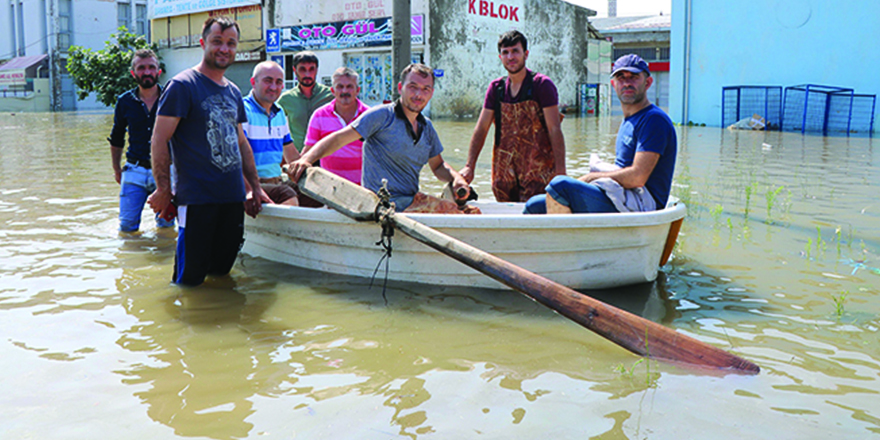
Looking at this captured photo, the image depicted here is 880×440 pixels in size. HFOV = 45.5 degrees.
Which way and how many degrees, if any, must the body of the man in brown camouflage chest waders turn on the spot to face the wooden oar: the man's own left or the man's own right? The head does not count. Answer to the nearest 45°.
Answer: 0° — they already face it

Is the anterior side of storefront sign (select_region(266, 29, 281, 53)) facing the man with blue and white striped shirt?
yes

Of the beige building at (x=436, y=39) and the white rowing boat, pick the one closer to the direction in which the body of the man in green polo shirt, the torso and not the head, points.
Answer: the white rowing boat

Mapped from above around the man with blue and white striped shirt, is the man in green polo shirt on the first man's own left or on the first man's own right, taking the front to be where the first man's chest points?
on the first man's own left

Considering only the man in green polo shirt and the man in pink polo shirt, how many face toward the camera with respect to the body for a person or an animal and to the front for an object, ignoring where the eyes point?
2

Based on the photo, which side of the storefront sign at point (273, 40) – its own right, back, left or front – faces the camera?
front

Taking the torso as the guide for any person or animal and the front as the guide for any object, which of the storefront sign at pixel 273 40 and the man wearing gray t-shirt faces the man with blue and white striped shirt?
the storefront sign

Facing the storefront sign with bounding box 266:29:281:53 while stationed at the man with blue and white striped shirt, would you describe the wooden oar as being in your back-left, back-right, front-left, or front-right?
back-right

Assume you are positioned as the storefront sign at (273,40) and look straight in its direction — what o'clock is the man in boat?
The man in boat is roughly at 12 o'clock from the storefront sign.

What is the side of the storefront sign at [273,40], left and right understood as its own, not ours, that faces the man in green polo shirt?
front

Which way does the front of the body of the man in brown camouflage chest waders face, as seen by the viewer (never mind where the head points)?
toward the camera

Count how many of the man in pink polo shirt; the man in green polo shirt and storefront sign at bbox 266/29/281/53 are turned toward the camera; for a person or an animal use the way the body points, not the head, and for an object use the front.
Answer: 3

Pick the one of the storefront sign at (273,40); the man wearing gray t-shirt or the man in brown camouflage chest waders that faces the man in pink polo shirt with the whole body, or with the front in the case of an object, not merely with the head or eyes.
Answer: the storefront sign

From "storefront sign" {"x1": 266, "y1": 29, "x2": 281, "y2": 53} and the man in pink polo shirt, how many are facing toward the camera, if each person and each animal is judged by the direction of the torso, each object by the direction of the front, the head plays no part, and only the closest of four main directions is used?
2

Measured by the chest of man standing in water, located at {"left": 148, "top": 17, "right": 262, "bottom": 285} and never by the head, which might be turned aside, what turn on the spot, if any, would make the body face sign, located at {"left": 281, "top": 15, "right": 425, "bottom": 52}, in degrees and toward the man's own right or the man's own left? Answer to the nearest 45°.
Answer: approximately 135° to the man's own left

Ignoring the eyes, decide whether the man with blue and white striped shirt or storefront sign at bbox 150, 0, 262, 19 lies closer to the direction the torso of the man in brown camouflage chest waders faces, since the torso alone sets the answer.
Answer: the man with blue and white striped shirt
